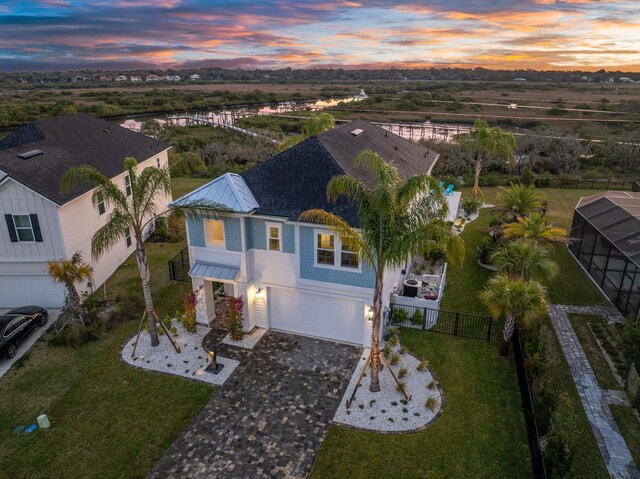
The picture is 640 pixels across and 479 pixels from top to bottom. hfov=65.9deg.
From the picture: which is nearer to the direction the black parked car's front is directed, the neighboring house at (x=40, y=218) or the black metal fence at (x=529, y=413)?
the neighboring house

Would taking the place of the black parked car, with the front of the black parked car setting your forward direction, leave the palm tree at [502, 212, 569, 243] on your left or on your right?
on your right

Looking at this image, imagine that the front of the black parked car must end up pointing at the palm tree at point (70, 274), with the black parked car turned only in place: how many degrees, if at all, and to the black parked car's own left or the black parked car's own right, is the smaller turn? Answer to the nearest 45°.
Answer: approximately 45° to the black parked car's own right

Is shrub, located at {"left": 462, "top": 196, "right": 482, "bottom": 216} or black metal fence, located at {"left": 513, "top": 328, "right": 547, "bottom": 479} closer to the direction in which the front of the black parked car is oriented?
the shrub

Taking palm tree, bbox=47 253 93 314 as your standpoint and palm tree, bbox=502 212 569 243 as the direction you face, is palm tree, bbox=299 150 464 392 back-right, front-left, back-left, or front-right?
front-right

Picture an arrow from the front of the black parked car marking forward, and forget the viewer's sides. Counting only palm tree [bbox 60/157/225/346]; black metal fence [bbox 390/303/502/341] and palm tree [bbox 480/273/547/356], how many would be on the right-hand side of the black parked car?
3

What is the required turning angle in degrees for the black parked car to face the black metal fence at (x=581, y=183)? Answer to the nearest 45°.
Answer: approximately 45° to its right

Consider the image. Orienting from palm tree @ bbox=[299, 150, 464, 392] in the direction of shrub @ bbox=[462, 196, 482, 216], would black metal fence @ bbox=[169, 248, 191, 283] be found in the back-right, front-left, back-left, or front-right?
front-left

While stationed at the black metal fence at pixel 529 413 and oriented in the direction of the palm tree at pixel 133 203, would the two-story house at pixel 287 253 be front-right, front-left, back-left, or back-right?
front-right

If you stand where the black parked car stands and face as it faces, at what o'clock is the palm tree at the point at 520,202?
The palm tree is roughly at 2 o'clock from the black parked car.

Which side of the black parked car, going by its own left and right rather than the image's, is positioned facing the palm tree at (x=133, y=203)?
right

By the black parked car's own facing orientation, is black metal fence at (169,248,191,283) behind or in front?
in front

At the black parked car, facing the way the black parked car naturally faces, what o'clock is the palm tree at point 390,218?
The palm tree is roughly at 3 o'clock from the black parked car.

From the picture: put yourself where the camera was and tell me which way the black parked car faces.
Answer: facing away from the viewer and to the right of the viewer
